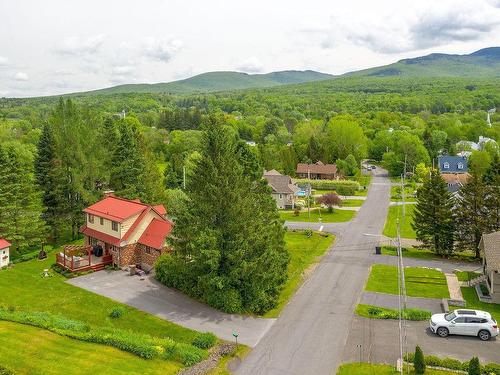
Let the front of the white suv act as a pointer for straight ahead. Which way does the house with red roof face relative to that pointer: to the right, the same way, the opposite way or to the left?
to the left

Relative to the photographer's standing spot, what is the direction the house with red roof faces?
facing the viewer and to the left of the viewer

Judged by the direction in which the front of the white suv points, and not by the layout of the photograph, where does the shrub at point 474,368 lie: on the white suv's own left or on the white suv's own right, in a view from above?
on the white suv's own left

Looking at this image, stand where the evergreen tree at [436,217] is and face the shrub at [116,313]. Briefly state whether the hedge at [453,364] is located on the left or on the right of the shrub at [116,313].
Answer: left

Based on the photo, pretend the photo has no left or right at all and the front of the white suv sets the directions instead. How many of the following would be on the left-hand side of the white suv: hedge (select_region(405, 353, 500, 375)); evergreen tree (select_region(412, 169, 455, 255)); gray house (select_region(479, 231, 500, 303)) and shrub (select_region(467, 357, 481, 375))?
2

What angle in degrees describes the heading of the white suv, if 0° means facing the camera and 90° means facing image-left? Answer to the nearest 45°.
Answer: approximately 90°

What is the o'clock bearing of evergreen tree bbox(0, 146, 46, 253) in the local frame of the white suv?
The evergreen tree is roughly at 12 o'clock from the white suv.

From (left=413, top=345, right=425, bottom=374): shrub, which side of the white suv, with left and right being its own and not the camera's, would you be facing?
left
